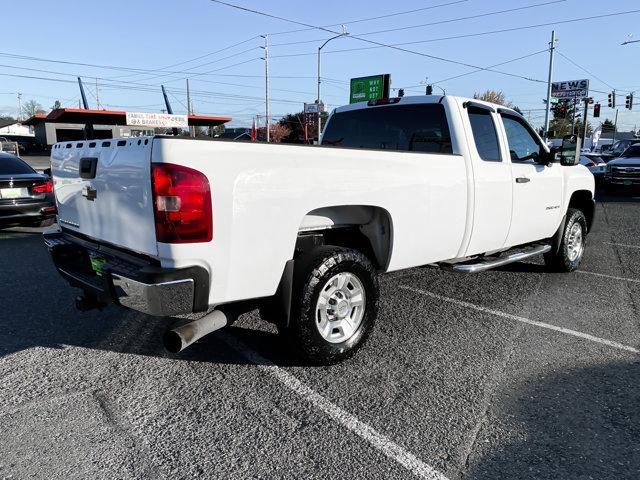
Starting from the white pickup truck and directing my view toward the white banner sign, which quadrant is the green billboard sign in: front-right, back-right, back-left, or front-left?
front-right

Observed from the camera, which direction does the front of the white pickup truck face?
facing away from the viewer and to the right of the viewer

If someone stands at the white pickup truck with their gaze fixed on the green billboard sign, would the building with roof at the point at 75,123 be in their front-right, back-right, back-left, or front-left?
front-left

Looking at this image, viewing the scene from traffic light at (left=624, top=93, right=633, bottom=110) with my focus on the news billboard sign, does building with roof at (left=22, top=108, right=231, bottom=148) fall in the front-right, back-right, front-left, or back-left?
front-left

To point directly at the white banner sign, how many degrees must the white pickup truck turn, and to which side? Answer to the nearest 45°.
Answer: approximately 90° to its left

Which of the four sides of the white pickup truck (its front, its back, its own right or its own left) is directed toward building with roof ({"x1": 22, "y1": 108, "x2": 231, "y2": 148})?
left

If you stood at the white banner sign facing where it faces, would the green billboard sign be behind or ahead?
behind

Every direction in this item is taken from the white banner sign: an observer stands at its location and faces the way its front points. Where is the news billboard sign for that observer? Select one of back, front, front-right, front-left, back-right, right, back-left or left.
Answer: back-left

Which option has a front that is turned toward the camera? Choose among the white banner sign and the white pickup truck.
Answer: the white banner sign

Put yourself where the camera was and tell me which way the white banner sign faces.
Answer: facing the viewer

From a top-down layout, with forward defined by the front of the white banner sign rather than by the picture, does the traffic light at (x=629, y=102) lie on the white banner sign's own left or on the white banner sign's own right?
on the white banner sign's own left

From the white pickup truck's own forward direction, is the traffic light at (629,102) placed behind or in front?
in front

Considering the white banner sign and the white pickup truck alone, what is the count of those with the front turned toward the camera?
1

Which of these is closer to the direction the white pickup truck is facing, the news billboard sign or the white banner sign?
the news billboard sign

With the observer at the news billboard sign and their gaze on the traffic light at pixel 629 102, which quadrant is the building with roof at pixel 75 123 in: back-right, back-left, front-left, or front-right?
back-right

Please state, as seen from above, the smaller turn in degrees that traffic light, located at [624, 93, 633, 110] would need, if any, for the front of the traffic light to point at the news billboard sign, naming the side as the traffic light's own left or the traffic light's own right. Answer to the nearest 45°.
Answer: approximately 45° to the traffic light's own right
